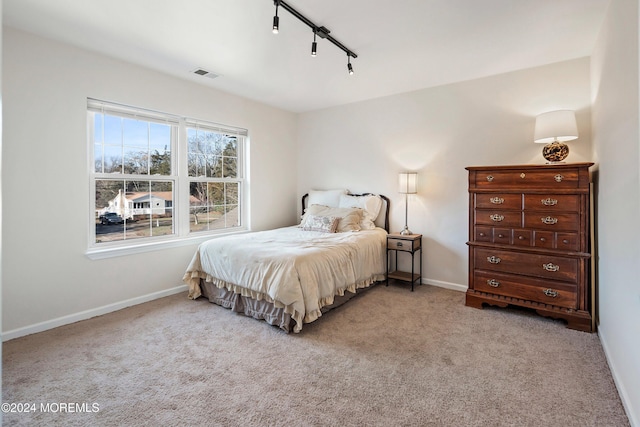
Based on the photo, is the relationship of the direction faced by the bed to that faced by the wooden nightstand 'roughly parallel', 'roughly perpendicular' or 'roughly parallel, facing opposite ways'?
roughly parallel

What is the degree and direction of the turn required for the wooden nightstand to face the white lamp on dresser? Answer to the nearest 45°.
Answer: approximately 90° to its left

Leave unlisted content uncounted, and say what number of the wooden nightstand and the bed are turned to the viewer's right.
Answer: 0

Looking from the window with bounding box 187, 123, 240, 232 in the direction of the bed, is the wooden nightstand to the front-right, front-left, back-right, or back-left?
front-left

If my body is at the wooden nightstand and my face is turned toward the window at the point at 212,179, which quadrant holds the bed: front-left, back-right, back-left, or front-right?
front-left

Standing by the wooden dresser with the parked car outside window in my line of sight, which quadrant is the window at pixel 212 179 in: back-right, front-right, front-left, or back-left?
front-left

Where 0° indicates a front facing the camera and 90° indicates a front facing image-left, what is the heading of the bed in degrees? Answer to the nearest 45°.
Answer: approximately 45°

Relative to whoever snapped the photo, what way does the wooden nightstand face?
facing the viewer and to the left of the viewer

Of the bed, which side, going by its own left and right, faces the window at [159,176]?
right

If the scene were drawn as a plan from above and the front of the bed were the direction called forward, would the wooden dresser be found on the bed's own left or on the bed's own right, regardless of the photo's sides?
on the bed's own left

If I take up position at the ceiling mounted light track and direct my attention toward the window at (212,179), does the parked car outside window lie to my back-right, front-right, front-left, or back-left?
front-left
